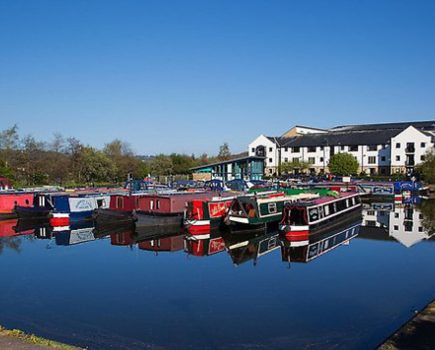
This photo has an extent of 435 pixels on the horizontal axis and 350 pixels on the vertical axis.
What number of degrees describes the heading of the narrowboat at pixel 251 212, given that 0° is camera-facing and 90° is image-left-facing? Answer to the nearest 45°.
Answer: approximately 45°

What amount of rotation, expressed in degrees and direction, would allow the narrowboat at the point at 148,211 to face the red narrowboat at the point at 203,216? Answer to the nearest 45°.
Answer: approximately 90° to its left
